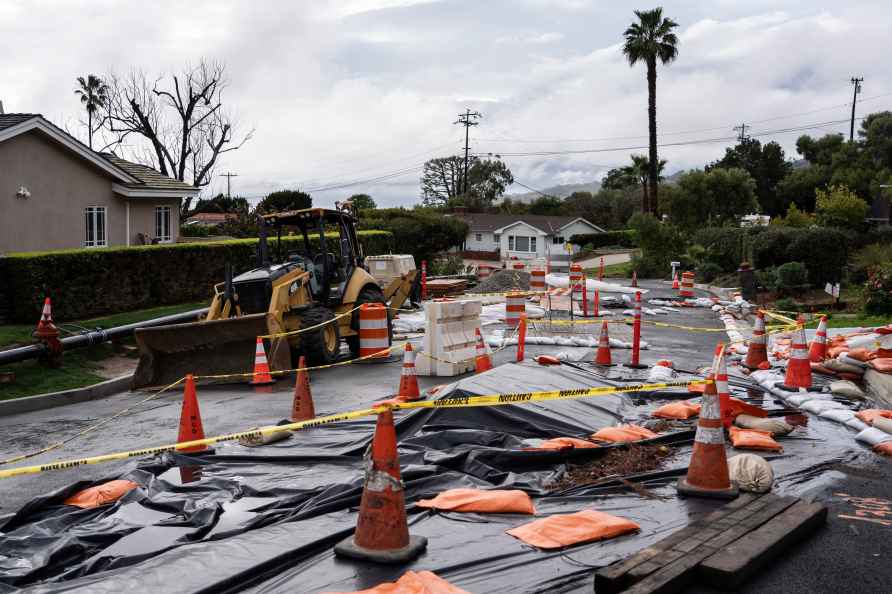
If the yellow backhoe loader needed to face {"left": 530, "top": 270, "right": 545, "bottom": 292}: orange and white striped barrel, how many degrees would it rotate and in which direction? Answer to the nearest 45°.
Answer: approximately 180°

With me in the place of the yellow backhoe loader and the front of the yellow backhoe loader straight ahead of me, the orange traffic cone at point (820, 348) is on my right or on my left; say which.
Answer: on my left

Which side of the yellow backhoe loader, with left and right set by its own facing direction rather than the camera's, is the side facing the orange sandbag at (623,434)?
left

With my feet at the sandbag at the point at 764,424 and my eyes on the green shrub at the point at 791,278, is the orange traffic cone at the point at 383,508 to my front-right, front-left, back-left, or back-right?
back-left

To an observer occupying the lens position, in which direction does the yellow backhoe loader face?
facing the viewer and to the left of the viewer

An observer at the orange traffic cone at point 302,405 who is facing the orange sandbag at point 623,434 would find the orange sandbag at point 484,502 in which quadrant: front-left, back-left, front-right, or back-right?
front-right

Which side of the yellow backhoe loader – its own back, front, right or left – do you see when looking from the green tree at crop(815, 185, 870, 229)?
back

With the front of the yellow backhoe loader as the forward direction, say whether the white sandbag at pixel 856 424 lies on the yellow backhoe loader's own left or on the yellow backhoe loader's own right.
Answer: on the yellow backhoe loader's own left

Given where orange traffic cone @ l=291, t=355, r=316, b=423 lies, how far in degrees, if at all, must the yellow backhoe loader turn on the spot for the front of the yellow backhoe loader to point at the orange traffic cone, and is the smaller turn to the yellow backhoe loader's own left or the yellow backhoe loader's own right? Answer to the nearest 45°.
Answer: approximately 45° to the yellow backhoe loader's own left

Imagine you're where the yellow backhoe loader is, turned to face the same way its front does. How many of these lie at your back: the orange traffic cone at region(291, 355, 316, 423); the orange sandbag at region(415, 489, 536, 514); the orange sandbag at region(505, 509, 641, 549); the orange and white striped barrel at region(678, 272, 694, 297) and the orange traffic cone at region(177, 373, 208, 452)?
1

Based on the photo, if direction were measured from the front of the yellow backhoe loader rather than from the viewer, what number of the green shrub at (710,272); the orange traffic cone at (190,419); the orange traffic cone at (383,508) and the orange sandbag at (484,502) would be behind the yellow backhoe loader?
1

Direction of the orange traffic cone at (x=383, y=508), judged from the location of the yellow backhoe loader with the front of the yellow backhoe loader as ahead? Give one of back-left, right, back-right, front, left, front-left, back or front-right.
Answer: front-left

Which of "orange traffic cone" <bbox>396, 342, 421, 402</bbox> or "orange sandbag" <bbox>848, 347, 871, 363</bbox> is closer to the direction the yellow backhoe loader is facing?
the orange traffic cone

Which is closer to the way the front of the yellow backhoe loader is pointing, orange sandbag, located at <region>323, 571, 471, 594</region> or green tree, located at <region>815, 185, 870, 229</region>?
the orange sandbag

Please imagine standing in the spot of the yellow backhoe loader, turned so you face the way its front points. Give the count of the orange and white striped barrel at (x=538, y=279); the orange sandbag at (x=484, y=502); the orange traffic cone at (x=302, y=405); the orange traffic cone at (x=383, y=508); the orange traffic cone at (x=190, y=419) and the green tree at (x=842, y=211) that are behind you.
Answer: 2

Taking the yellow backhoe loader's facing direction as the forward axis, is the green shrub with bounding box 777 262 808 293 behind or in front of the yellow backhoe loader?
behind

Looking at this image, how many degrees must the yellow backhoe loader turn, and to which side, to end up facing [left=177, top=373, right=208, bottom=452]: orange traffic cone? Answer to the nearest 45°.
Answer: approximately 45° to its left
